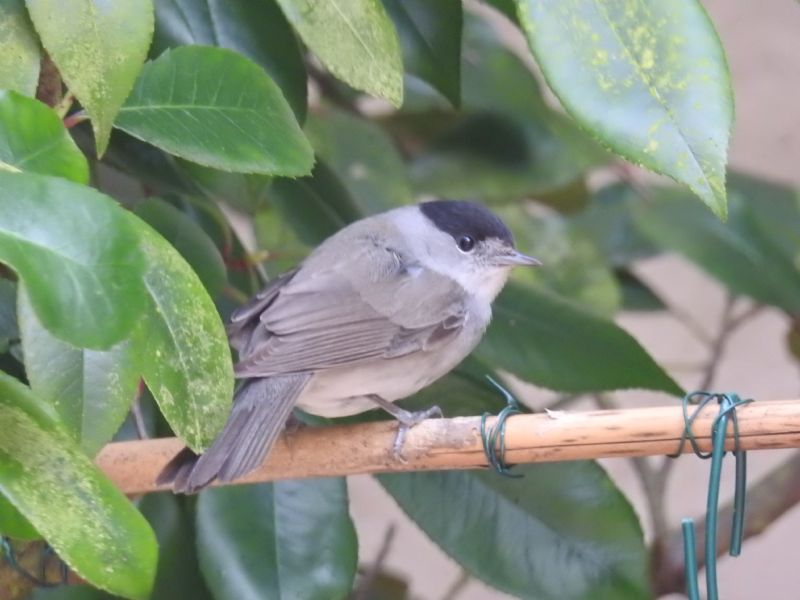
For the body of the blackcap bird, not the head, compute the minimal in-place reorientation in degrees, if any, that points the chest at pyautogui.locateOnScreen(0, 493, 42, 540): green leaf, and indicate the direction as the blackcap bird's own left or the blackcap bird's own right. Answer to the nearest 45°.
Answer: approximately 135° to the blackcap bird's own right

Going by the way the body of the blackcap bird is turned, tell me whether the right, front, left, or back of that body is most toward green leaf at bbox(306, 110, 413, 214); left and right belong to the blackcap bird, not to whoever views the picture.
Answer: left

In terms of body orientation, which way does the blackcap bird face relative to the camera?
to the viewer's right

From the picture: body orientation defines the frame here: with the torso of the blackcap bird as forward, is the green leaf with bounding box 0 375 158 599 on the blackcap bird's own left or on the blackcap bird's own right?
on the blackcap bird's own right
